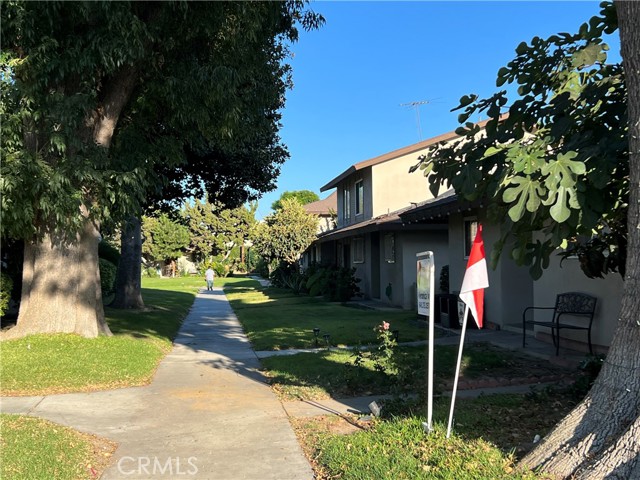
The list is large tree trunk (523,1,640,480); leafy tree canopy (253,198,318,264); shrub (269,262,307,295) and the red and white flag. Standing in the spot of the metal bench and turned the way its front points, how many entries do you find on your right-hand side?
2

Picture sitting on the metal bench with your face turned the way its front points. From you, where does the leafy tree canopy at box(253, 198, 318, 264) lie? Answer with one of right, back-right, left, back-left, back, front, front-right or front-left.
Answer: right

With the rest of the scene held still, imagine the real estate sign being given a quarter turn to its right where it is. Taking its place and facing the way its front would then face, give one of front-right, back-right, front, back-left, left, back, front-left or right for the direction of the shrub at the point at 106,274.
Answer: front

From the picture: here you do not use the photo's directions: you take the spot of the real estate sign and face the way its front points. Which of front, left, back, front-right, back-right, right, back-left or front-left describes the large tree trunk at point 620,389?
left

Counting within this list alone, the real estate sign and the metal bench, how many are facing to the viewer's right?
0

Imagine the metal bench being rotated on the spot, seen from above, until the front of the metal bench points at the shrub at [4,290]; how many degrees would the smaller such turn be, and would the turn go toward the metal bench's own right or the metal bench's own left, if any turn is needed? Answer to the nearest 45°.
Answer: approximately 45° to the metal bench's own right

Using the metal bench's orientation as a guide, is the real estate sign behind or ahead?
ahead

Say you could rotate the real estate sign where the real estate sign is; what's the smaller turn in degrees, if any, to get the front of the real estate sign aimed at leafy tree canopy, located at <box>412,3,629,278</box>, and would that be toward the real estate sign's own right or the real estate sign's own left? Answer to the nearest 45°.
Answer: approximately 135° to the real estate sign's own left

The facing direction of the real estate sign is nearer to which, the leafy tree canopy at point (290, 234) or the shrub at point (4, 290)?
the shrub

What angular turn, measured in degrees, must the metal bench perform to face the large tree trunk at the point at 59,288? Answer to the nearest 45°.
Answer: approximately 45° to its right

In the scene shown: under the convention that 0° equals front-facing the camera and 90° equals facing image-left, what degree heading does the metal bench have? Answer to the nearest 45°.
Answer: approximately 45°

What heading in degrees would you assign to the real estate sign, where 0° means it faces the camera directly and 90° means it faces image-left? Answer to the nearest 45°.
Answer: approximately 45°
